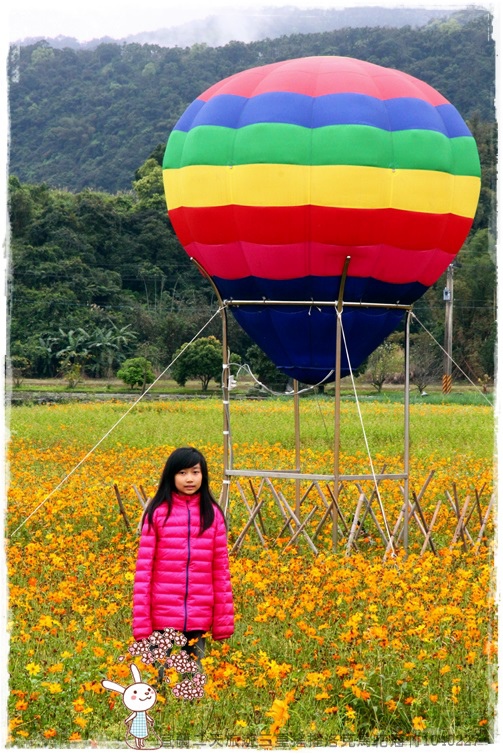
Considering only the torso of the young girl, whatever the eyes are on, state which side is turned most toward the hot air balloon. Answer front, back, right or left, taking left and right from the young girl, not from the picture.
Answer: back

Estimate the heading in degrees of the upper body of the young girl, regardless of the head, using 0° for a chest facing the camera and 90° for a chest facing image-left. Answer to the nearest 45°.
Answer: approximately 0°
